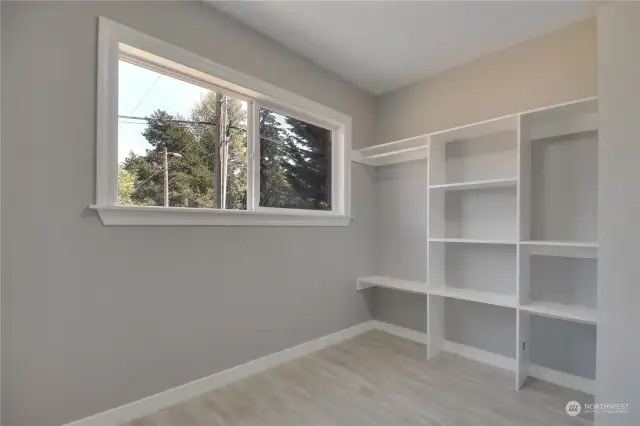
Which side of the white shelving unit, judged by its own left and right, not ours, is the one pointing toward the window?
front

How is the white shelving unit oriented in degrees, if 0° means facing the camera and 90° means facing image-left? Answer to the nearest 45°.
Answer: approximately 45°

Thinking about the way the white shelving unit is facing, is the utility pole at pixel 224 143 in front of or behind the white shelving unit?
in front

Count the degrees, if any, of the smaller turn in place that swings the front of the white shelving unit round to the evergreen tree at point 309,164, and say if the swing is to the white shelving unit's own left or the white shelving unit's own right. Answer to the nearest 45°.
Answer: approximately 45° to the white shelving unit's own right

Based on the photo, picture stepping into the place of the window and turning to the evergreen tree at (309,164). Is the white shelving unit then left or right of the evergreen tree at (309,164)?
right

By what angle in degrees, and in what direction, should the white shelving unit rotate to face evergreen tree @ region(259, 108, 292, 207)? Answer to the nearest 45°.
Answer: approximately 45° to its right

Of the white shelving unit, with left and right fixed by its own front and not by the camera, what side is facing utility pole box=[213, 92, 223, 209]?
right
